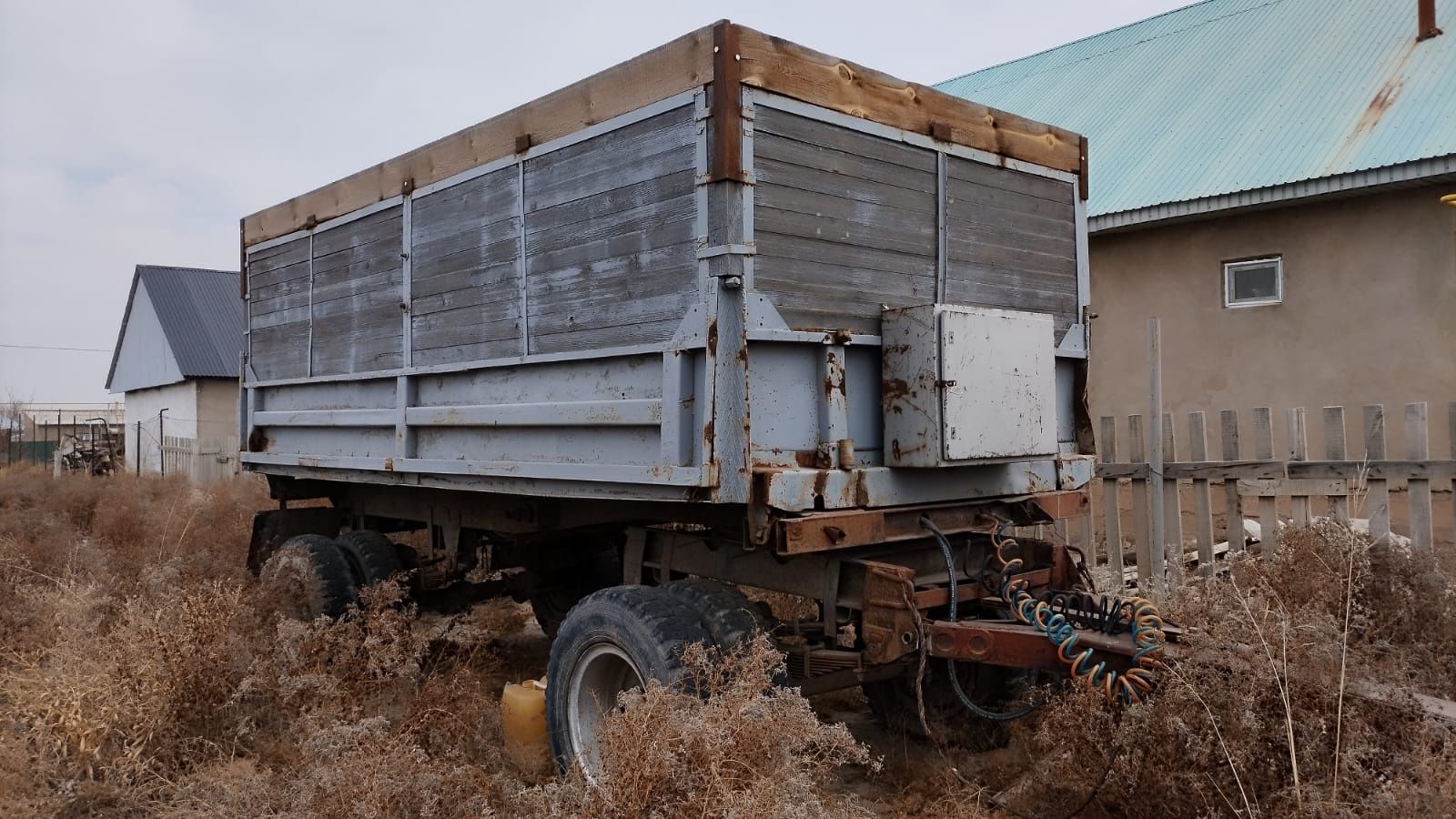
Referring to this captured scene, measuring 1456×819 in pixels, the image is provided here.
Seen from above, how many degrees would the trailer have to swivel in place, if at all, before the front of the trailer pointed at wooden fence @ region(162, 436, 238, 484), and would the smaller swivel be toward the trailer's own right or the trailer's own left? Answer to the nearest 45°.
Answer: approximately 180°

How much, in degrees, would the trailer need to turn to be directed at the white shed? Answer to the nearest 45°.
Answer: approximately 180°

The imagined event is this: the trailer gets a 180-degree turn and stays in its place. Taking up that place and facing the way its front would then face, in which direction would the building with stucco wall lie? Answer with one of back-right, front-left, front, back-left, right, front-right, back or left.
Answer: right

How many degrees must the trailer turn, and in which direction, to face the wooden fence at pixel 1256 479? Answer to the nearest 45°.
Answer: approximately 90° to its left

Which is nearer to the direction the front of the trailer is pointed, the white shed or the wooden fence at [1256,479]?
the wooden fence

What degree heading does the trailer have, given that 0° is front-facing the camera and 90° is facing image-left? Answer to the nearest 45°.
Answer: approximately 315°
